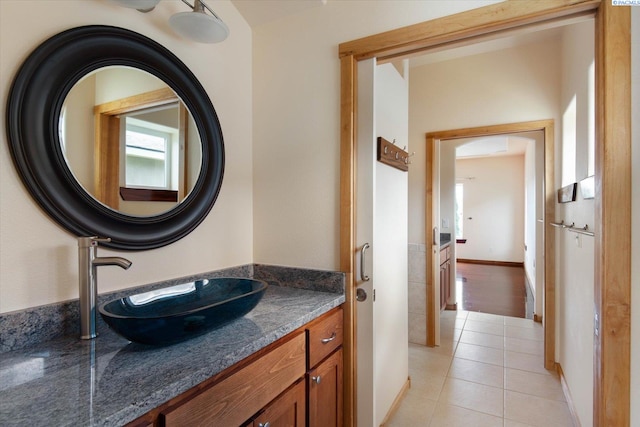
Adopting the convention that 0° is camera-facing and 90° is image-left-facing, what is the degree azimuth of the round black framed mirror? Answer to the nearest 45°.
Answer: approximately 315°

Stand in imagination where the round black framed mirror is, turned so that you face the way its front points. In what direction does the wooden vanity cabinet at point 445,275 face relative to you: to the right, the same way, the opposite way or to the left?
the same way

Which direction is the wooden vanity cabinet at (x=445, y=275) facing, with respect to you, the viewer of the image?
facing to the right of the viewer

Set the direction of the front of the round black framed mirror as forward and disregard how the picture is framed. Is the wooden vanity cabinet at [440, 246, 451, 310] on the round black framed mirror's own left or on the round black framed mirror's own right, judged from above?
on the round black framed mirror's own left

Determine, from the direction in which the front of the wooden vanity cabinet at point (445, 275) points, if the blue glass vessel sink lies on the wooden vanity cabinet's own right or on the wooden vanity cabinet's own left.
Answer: on the wooden vanity cabinet's own right

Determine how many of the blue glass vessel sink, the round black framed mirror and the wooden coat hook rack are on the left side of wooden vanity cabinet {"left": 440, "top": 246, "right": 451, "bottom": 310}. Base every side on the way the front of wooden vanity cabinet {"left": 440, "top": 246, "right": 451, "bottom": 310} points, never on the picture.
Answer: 0

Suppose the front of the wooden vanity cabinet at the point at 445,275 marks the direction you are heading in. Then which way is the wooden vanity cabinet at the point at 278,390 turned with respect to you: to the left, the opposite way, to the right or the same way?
the same way

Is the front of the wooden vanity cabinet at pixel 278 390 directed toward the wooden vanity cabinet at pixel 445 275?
no

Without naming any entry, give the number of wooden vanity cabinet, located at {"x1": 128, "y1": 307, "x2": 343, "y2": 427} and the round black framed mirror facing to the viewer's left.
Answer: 0

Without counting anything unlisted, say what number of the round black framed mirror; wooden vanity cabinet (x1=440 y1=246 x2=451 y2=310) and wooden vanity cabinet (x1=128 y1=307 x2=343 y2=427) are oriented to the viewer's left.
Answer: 0

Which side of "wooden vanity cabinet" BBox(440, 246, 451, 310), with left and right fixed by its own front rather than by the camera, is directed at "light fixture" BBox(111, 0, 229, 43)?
right

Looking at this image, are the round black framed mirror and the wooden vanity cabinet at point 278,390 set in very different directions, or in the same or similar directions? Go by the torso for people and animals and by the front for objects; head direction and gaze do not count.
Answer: same or similar directions

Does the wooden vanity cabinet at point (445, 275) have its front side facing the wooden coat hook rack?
no
